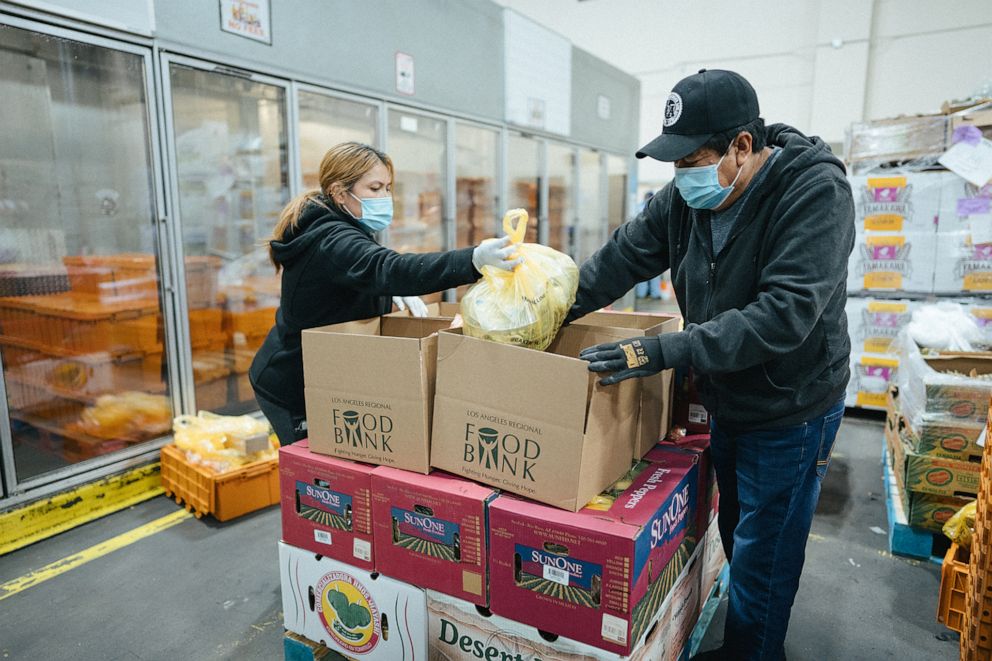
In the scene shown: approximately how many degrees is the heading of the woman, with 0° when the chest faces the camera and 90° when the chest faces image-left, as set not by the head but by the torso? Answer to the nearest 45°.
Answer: approximately 270°

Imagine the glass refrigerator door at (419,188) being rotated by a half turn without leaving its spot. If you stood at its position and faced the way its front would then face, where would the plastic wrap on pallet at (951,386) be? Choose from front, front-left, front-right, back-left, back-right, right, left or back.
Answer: back

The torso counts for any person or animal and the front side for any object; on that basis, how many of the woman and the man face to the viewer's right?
1

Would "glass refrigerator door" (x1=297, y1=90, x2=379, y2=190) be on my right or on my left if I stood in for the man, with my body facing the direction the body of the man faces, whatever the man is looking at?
on my right

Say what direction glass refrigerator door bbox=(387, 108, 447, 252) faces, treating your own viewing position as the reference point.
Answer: facing the viewer and to the right of the viewer

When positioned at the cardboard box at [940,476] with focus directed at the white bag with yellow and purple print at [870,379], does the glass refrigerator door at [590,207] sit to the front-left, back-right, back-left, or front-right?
front-left

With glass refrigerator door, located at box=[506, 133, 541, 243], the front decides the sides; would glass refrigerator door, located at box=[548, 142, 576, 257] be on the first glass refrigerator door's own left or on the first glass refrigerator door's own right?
on the first glass refrigerator door's own left

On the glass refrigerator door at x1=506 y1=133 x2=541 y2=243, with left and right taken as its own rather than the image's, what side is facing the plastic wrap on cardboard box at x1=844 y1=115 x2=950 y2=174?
front

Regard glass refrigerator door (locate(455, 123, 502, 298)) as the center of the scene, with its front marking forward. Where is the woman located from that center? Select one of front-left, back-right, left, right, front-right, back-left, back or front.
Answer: front-right

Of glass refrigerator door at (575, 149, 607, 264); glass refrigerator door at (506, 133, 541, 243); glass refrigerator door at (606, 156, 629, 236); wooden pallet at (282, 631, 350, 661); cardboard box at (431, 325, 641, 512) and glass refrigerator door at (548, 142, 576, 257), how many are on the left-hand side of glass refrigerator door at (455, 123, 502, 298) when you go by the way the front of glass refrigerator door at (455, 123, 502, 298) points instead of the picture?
4

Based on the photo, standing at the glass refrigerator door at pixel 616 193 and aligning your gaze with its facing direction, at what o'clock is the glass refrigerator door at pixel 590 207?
the glass refrigerator door at pixel 590 207 is roughly at 2 o'clock from the glass refrigerator door at pixel 616 193.

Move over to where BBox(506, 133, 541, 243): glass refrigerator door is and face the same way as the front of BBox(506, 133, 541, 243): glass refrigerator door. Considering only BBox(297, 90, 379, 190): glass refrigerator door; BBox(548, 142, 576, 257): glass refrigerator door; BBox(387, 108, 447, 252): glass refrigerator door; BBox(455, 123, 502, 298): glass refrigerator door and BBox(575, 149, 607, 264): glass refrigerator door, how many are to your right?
3

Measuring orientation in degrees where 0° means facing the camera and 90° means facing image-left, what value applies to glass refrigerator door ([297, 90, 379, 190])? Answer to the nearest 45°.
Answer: approximately 315°

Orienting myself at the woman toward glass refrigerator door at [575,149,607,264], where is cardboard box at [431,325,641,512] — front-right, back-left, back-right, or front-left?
back-right

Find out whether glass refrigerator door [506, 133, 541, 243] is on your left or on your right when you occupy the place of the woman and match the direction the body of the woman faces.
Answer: on your left

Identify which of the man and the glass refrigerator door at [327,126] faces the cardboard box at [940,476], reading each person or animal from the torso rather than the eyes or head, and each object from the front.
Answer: the glass refrigerator door

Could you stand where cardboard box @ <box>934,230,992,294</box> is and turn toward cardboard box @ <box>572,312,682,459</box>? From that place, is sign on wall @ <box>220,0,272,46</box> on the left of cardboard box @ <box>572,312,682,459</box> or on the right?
right

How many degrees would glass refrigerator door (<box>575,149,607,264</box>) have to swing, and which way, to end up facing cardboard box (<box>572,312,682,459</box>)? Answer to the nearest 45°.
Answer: approximately 45° to its right

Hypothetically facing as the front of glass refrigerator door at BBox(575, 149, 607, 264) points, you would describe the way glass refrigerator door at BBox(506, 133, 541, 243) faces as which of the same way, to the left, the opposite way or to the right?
the same way

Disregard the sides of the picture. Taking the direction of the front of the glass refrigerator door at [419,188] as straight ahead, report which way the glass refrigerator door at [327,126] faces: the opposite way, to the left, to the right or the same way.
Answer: the same way

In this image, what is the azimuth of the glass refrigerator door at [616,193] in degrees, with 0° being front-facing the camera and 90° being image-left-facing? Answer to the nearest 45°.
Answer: approximately 315°
